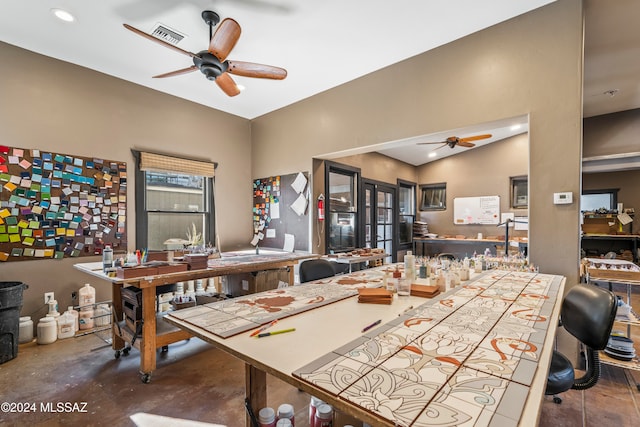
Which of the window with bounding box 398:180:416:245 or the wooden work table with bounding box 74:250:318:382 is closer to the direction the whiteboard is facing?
the wooden work table

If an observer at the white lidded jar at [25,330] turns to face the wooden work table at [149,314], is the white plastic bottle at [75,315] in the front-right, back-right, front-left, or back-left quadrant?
front-left

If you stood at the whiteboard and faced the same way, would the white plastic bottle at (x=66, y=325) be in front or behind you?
in front

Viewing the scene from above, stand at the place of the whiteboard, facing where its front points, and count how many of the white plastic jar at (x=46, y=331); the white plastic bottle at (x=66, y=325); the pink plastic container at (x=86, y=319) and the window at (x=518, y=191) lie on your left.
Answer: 1

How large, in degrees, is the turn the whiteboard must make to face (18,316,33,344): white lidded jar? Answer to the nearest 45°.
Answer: approximately 45° to its right

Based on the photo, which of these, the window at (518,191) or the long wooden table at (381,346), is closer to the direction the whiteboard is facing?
the long wooden table

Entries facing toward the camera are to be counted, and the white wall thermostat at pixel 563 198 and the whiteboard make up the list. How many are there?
2

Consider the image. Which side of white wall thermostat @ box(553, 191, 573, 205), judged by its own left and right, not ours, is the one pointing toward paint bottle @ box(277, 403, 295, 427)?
front

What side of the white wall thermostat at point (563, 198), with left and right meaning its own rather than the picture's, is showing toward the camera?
front

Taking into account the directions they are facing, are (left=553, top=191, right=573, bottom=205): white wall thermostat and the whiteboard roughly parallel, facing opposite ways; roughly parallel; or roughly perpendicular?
roughly parallel

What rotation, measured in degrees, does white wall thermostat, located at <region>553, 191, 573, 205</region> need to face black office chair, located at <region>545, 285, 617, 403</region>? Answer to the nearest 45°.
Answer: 0° — it already faces it

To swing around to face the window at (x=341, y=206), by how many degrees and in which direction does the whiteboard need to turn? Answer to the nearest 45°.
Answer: approximately 45° to its right

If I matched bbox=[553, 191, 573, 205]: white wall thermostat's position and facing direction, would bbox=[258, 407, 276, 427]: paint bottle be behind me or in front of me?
in front

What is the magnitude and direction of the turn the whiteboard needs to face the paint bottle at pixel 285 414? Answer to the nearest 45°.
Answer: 0° — it already faces it

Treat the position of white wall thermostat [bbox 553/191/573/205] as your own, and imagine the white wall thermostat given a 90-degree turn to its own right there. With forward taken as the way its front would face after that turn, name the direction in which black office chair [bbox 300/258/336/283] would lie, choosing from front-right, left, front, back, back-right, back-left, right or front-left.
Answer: front-left

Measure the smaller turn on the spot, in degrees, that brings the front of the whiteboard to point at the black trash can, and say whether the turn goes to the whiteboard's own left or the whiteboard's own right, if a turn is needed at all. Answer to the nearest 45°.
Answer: approximately 45° to the whiteboard's own right

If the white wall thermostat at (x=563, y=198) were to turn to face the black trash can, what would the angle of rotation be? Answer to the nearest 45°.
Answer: approximately 45° to its right

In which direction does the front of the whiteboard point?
toward the camera

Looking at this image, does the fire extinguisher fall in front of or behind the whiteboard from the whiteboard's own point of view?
in front
